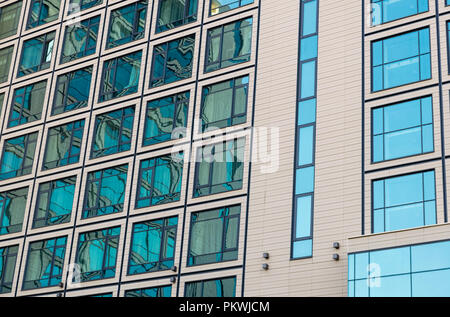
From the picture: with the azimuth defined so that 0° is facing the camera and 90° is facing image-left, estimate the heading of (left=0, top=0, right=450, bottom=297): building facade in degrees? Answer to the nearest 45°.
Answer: approximately 45°
